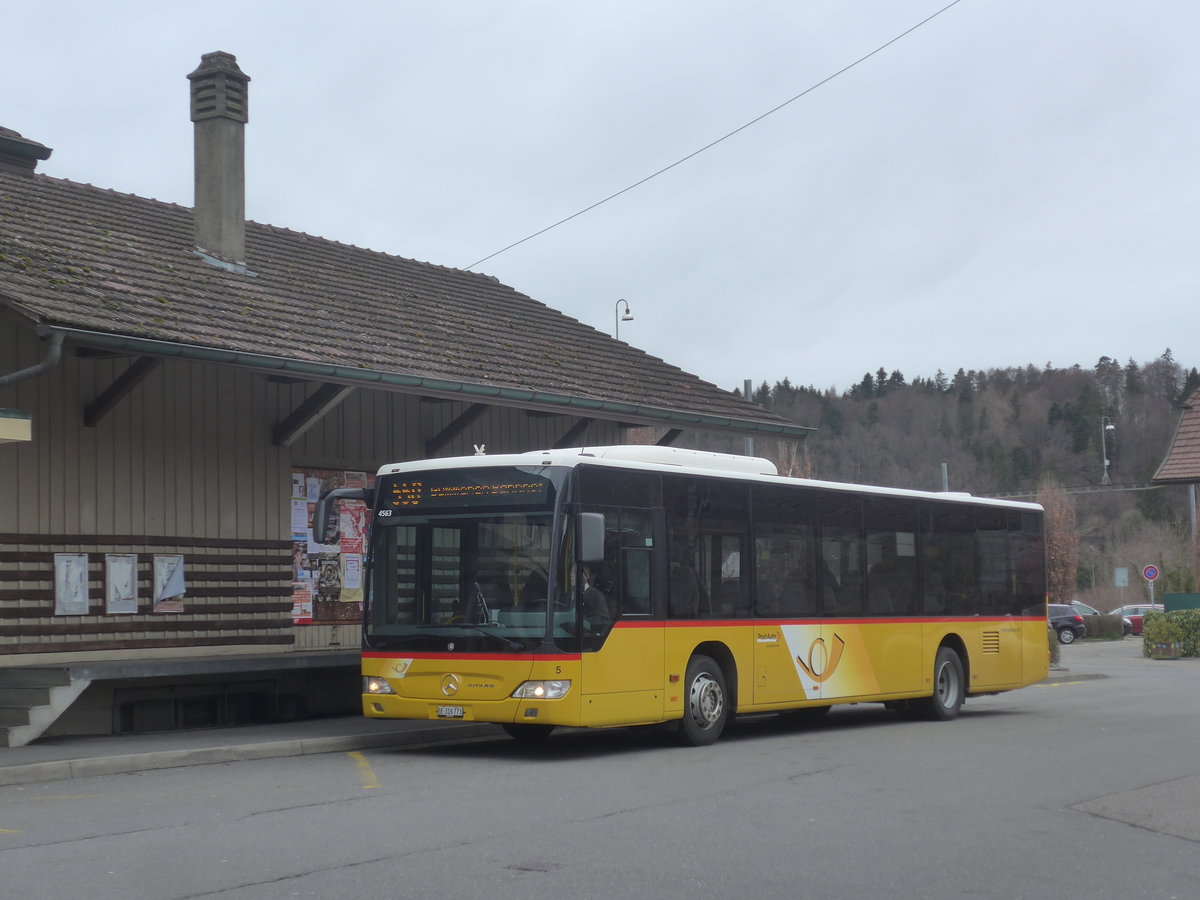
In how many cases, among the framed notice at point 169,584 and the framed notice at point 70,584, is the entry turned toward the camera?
2

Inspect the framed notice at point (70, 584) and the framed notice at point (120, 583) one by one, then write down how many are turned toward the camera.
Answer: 2

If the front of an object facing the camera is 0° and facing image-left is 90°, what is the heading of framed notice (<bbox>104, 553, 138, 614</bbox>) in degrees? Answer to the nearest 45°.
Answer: approximately 0°

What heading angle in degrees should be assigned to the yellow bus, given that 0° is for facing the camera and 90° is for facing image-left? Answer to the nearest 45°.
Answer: approximately 45°

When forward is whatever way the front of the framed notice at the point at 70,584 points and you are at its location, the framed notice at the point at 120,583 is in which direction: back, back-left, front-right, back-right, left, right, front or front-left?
back-left

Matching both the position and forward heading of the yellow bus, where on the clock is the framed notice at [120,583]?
The framed notice is roughly at 2 o'clock from the yellow bus.

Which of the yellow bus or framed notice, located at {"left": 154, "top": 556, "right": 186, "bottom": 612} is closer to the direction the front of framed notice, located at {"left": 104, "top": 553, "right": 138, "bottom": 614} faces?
the yellow bus

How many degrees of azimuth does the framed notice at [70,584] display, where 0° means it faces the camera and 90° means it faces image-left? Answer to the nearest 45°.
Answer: approximately 0°

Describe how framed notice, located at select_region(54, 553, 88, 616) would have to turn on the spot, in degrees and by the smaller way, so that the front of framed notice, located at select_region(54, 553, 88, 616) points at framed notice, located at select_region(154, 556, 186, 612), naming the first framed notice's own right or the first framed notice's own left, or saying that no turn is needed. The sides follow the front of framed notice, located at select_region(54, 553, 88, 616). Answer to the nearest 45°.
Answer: approximately 135° to the first framed notice's own left

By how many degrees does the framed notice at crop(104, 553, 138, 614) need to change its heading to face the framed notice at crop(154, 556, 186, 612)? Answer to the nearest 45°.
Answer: approximately 135° to its left

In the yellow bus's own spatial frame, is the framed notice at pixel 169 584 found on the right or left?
on its right
